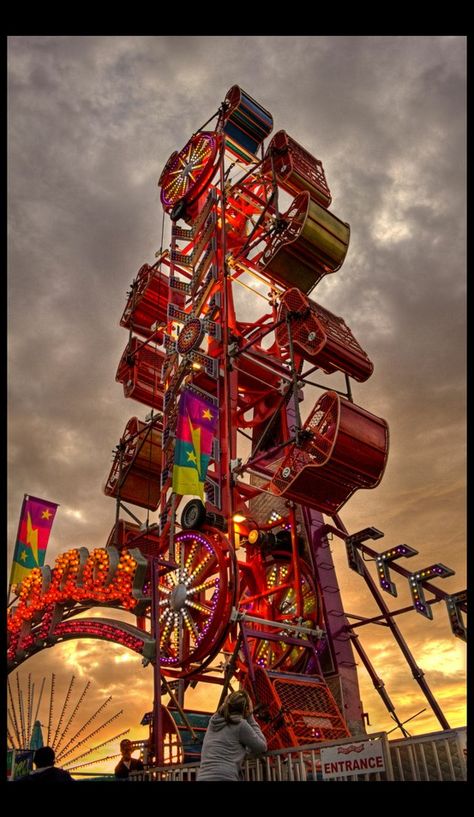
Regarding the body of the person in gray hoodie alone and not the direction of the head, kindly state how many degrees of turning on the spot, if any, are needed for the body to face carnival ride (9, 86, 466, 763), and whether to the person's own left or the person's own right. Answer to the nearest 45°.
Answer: approximately 45° to the person's own left

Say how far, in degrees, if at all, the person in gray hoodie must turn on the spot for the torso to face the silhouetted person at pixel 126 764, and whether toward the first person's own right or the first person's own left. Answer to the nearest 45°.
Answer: approximately 45° to the first person's own left

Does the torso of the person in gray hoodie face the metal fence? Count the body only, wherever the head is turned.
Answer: yes

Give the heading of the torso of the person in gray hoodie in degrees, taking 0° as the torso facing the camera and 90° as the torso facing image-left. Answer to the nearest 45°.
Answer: approximately 225°

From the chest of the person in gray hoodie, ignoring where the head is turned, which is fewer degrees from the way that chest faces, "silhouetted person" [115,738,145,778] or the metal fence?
the metal fence

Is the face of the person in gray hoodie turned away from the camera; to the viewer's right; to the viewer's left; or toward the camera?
away from the camera

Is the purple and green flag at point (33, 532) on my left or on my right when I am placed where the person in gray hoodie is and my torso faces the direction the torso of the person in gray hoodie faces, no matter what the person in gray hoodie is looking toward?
on my left
